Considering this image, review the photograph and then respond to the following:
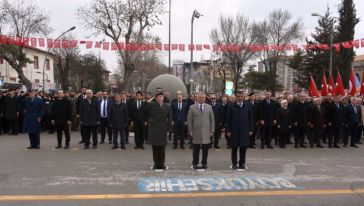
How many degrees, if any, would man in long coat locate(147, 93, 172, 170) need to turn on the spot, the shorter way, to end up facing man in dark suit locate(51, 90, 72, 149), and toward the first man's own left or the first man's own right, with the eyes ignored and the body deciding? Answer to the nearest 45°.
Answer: approximately 135° to the first man's own right

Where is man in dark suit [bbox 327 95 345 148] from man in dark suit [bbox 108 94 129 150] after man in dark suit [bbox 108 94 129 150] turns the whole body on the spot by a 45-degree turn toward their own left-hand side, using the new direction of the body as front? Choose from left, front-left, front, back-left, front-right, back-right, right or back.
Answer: front-left

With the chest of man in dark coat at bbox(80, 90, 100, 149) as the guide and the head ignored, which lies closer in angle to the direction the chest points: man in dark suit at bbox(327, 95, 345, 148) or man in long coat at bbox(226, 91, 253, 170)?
the man in long coat

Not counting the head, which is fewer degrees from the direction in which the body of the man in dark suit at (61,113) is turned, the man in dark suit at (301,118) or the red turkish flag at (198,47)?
the man in dark suit

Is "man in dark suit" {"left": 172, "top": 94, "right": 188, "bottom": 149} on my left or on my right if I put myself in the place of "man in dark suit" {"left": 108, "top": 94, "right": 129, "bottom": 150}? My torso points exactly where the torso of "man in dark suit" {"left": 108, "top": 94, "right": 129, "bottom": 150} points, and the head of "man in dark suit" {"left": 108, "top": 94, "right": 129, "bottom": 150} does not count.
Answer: on my left

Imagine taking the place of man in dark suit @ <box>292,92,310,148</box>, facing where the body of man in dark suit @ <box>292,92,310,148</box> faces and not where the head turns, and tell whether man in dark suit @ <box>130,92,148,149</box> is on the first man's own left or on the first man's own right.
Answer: on the first man's own right

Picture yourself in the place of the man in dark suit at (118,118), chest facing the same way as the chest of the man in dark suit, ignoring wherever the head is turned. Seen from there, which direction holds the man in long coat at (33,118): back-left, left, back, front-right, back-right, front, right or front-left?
right
